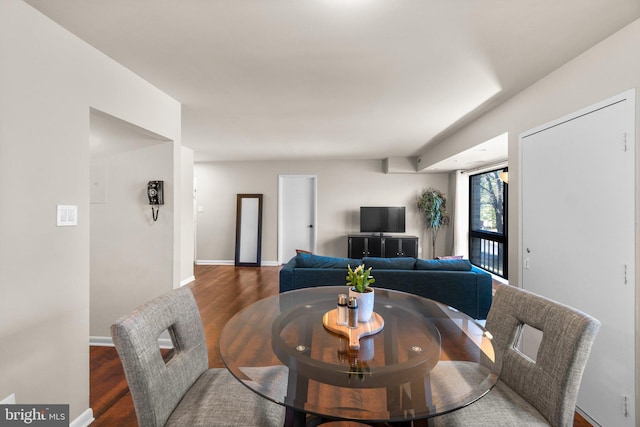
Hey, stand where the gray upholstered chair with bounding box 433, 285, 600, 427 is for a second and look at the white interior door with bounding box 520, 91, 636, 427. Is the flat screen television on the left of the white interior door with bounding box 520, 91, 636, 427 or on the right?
left

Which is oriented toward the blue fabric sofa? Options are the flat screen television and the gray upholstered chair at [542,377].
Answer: the flat screen television

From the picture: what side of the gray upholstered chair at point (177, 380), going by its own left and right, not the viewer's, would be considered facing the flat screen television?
left

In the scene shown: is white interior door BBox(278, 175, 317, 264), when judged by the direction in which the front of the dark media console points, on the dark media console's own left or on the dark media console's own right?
on the dark media console's own right

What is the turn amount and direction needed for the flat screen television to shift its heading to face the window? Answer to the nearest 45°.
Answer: approximately 90° to its left

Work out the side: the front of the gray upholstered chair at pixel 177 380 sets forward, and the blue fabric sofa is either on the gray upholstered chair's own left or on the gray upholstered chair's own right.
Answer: on the gray upholstered chair's own left

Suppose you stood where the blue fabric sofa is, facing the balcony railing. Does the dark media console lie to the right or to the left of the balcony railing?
left

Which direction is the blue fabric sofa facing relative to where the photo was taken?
away from the camera

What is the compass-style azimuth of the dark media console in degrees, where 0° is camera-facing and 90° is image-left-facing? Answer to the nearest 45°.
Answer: approximately 0°

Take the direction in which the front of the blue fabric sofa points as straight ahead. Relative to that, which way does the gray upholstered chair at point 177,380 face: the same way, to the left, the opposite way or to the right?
to the right

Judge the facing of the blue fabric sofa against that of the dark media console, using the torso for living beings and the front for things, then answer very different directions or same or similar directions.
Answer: very different directions

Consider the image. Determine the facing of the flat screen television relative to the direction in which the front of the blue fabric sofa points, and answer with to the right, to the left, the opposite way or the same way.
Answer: the opposite way

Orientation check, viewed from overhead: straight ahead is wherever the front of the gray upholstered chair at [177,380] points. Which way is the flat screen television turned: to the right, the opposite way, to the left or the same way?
to the right

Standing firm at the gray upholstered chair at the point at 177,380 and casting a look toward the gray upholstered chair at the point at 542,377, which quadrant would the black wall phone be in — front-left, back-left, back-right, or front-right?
back-left

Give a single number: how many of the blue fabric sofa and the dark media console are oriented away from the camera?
1
